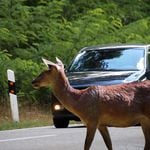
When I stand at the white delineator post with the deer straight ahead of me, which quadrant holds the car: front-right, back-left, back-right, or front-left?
front-left

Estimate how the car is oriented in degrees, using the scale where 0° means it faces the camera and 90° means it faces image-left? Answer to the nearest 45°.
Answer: approximately 45°

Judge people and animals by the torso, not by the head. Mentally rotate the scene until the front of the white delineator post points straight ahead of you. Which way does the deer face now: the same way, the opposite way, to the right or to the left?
to the right

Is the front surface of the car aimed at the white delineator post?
no

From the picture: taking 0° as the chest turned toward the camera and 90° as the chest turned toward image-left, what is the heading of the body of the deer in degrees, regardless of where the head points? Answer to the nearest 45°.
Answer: approximately 90°

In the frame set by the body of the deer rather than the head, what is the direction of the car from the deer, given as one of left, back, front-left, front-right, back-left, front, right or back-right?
right

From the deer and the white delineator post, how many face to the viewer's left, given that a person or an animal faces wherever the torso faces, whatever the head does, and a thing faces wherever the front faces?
1

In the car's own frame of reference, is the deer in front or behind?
in front

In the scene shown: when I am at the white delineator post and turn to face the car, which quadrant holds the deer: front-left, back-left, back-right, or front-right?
front-right
